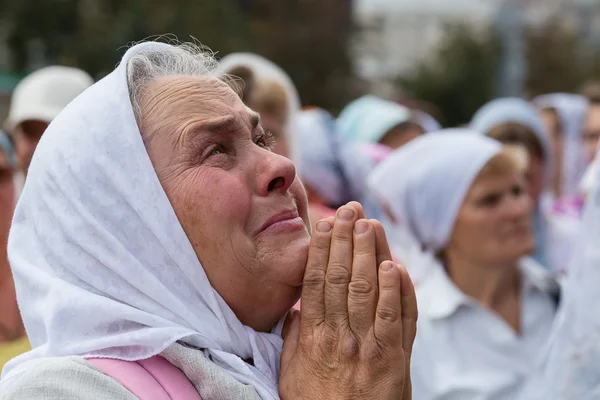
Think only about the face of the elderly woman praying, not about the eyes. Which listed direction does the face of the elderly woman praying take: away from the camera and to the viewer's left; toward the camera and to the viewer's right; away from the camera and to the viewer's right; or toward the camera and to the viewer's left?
toward the camera and to the viewer's right

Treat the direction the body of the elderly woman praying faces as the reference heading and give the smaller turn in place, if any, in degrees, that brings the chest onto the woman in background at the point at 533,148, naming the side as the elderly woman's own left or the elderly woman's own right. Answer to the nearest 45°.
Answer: approximately 90° to the elderly woman's own left

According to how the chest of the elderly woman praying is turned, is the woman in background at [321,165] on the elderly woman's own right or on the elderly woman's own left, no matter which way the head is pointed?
on the elderly woman's own left

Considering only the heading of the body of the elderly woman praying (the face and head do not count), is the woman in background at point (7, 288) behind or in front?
behind

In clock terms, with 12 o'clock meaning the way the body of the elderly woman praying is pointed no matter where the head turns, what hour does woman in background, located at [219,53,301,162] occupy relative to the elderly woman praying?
The woman in background is roughly at 8 o'clock from the elderly woman praying.

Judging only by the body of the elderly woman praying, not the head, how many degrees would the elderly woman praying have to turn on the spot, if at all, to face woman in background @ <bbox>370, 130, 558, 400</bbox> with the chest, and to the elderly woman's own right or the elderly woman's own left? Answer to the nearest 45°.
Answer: approximately 90° to the elderly woman's own left

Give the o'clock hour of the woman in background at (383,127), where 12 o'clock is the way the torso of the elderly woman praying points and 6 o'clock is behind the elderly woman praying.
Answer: The woman in background is roughly at 8 o'clock from the elderly woman praying.

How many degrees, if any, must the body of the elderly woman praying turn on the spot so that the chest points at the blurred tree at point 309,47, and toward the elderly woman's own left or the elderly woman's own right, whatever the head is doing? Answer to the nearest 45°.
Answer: approximately 135° to the elderly woman's own left

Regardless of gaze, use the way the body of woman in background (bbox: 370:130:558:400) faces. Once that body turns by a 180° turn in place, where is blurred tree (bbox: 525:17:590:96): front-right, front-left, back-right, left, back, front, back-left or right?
front-right

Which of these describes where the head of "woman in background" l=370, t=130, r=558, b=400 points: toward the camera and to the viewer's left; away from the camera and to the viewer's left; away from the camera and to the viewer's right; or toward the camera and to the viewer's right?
toward the camera and to the viewer's right

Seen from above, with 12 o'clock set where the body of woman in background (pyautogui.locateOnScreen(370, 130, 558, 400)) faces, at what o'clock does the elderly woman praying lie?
The elderly woman praying is roughly at 2 o'clock from the woman in background.

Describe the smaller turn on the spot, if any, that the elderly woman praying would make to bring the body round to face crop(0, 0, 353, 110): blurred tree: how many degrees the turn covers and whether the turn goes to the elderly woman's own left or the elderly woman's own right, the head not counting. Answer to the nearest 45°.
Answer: approximately 135° to the elderly woman's own left
